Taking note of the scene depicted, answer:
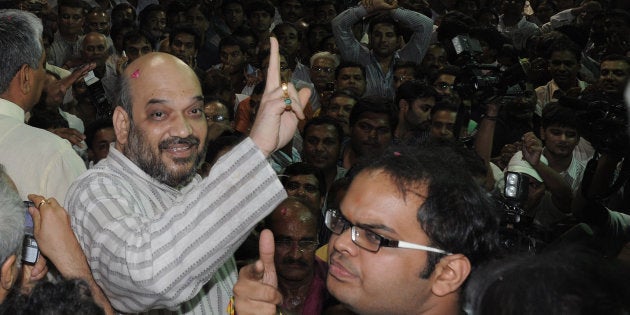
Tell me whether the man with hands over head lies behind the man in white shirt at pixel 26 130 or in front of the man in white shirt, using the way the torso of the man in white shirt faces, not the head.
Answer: in front

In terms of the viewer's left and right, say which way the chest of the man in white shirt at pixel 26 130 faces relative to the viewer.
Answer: facing away from the viewer and to the right of the viewer

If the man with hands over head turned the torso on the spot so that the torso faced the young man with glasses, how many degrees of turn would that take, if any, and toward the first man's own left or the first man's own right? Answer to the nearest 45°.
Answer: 0° — they already face them

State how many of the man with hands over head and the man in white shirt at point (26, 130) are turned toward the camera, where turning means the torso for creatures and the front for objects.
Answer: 1

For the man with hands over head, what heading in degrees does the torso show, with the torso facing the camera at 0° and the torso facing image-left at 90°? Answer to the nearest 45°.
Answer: approximately 0°
